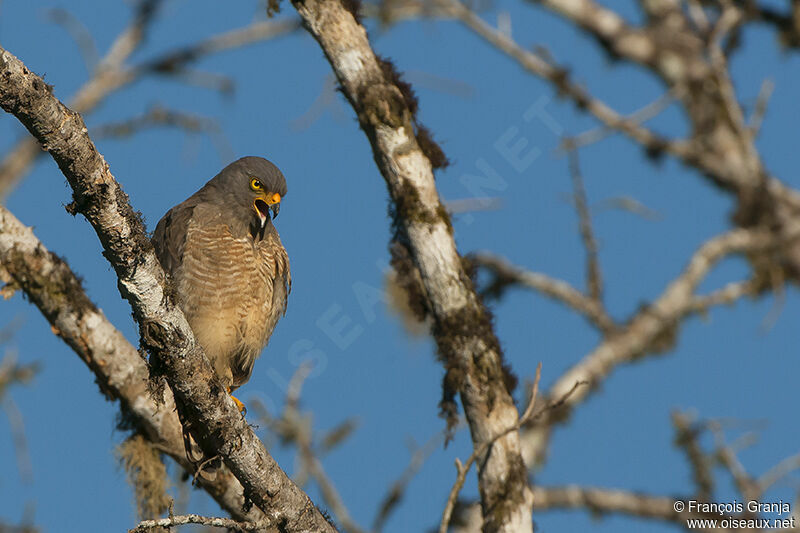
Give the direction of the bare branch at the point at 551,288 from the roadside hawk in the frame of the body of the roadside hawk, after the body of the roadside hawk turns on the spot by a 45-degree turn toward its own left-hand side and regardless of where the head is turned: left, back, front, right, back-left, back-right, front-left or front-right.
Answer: front-left

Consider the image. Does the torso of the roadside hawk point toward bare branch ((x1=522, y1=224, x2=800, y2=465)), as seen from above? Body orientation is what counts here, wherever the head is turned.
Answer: no

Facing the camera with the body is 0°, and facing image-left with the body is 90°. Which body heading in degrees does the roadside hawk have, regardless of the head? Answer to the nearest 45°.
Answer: approximately 315°

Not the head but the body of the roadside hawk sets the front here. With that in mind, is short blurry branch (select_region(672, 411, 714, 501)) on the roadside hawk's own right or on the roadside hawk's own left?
on the roadside hawk's own left
